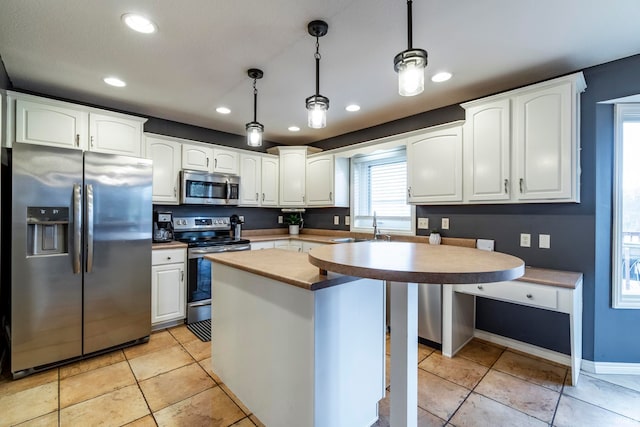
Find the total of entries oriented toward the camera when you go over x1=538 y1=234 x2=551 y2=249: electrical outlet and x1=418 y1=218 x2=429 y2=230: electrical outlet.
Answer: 2

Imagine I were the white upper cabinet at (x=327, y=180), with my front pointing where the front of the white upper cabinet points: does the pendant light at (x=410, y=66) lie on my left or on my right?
on my left

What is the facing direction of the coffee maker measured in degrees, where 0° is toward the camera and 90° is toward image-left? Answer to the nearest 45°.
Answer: approximately 0°

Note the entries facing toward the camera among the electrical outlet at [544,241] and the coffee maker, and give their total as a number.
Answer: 2

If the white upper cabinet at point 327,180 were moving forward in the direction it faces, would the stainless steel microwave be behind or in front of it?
in front

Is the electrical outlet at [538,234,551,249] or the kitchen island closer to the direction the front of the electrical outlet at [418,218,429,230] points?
the kitchen island

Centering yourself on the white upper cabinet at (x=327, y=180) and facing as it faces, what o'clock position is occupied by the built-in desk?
The built-in desk is roughly at 9 o'clock from the white upper cabinet.

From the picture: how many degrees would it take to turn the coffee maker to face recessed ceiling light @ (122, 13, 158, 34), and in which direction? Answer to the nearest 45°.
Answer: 0° — it already faces it

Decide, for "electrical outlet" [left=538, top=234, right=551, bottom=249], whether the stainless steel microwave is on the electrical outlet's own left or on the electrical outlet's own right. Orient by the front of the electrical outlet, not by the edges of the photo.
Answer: on the electrical outlet's own right

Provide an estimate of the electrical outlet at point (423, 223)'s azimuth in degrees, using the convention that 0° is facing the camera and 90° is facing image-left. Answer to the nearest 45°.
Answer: approximately 0°

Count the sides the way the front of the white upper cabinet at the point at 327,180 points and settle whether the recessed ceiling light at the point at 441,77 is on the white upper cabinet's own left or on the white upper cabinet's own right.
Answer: on the white upper cabinet's own left
